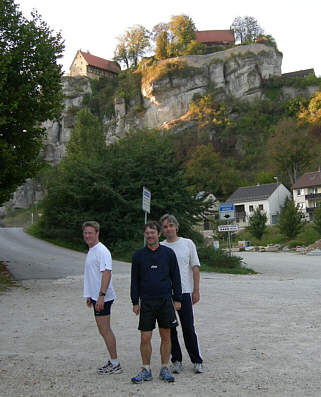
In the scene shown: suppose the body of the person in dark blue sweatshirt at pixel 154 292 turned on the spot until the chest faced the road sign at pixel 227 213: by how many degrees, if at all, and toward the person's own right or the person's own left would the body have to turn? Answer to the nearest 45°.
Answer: approximately 180°

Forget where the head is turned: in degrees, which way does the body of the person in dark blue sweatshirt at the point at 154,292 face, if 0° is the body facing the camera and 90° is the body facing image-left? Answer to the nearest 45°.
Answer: approximately 0°

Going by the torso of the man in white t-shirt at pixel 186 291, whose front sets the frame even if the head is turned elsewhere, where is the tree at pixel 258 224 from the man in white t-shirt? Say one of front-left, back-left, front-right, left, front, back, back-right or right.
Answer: back

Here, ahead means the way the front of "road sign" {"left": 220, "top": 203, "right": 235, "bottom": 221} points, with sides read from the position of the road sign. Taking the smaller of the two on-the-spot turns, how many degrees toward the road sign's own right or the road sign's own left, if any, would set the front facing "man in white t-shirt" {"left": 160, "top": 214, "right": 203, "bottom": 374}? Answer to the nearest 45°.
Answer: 0° — it already faces them

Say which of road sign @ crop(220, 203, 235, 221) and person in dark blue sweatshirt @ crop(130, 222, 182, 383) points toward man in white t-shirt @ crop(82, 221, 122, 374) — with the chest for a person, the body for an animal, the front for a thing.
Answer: the road sign

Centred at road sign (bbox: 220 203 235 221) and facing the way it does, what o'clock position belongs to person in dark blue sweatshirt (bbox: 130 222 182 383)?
The person in dark blue sweatshirt is roughly at 12 o'clock from the road sign.
